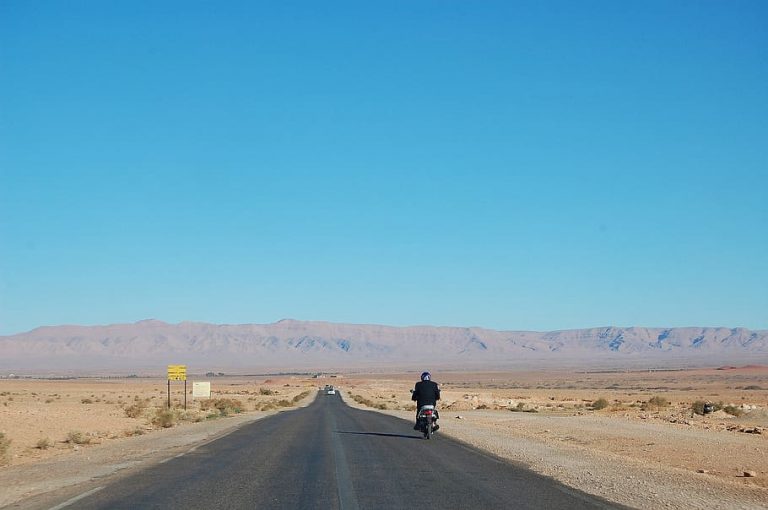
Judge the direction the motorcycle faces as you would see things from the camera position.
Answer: facing away from the viewer

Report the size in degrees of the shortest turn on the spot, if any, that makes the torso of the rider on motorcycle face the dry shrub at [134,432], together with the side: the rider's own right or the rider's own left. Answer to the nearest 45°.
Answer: approximately 45° to the rider's own left

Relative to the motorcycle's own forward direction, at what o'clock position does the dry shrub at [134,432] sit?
The dry shrub is roughly at 10 o'clock from the motorcycle.

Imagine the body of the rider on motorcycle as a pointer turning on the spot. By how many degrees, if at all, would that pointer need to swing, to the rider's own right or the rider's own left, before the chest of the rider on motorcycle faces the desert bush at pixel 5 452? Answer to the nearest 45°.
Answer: approximately 90° to the rider's own left

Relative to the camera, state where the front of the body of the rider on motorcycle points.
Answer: away from the camera

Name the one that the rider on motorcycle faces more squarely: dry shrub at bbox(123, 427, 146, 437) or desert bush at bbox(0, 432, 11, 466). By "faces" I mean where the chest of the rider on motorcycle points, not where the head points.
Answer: the dry shrub

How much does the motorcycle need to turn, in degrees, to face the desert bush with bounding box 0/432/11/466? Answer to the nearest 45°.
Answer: approximately 90° to its left
